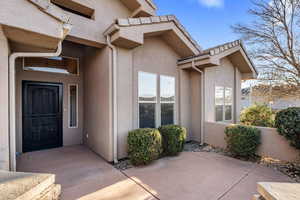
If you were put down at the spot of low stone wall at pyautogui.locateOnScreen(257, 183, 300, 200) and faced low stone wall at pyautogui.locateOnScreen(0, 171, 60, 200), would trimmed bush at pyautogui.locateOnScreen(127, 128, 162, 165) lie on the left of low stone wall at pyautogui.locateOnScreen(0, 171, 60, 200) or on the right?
right

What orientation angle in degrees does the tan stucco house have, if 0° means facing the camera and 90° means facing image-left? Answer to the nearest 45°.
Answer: approximately 315°

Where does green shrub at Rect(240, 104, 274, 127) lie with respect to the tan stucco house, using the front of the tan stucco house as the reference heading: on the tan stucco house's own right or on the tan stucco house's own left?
on the tan stucco house's own left

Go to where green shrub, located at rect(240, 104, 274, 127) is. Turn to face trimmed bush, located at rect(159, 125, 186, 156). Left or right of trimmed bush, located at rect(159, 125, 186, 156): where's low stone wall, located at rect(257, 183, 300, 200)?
left
